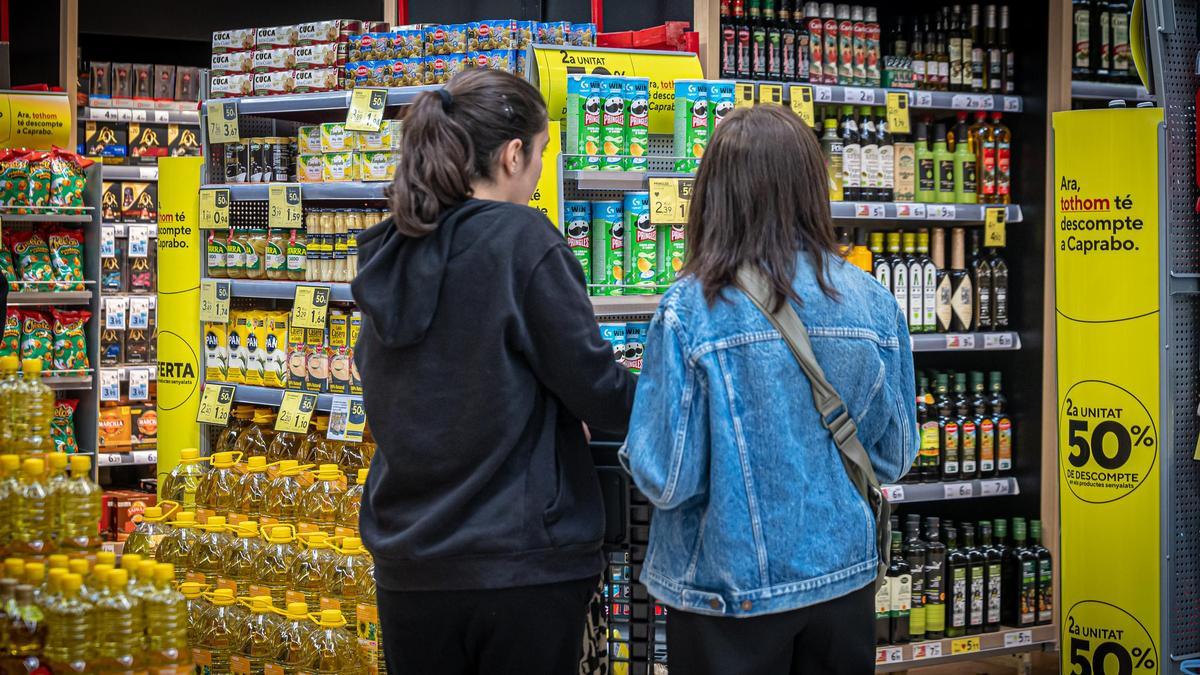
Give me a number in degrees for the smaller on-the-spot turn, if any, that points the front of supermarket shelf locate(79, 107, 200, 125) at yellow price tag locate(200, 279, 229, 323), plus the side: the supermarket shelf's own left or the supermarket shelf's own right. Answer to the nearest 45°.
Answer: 0° — it already faces it

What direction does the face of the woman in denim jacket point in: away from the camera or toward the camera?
away from the camera

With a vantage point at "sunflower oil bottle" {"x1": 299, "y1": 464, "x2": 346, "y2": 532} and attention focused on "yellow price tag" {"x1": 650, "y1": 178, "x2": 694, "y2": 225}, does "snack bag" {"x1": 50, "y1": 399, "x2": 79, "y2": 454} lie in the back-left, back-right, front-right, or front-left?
back-left

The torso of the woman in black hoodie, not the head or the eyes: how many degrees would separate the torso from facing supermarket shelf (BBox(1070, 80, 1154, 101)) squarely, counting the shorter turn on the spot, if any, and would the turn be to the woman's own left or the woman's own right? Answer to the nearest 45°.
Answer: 0° — they already face it

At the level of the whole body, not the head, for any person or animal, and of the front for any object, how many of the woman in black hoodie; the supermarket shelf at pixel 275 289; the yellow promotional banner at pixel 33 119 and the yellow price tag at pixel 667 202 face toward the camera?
3

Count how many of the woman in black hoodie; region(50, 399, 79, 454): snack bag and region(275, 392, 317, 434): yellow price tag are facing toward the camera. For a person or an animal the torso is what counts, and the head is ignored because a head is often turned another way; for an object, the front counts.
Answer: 2

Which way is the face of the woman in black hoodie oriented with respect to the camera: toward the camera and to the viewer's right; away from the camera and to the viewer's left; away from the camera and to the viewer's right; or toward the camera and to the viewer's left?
away from the camera and to the viewer's right

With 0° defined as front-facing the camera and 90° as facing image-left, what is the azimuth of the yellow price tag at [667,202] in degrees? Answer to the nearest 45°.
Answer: approximately 0°
